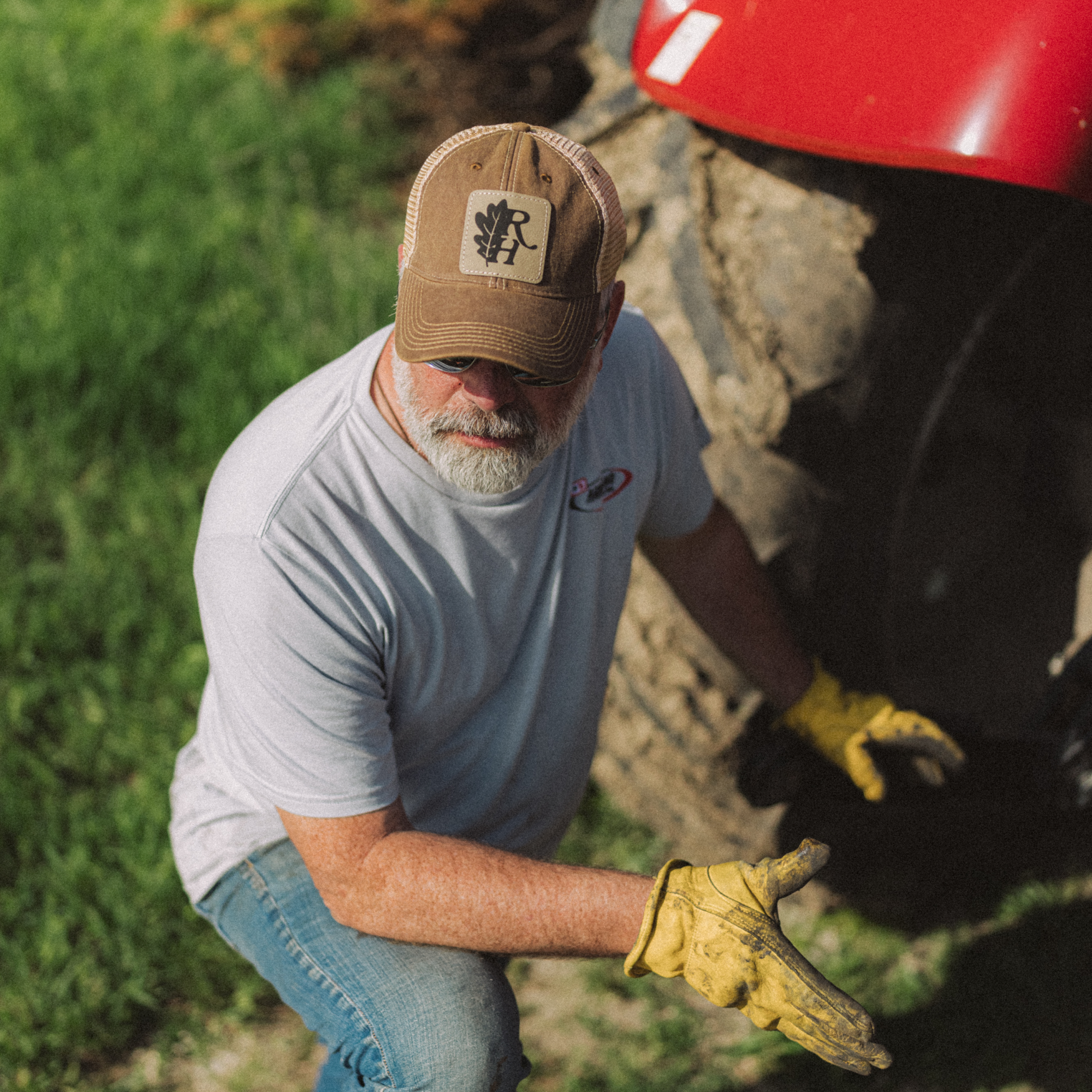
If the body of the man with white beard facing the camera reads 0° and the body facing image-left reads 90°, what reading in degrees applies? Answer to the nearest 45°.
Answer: approximately 315°
